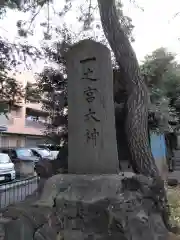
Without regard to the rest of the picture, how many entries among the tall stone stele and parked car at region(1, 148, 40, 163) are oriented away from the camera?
0

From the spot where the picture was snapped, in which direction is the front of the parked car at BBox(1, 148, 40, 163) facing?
facing the viewer and to the right of the viewer

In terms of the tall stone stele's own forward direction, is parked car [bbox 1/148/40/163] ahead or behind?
behind

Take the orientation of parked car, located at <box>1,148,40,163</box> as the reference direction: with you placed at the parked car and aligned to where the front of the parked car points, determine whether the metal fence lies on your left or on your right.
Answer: on your right

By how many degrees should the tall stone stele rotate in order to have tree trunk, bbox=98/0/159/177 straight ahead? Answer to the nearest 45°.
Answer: approximately 135° to its left

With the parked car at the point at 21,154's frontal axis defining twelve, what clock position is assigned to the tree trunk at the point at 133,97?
The tree trunk is roughly at 1 o'clock from the parked car.

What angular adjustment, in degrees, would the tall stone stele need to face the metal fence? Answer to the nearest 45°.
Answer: approximately 135° to its right

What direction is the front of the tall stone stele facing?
toward the camera

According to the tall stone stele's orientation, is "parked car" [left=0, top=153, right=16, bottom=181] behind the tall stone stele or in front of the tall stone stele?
behind
